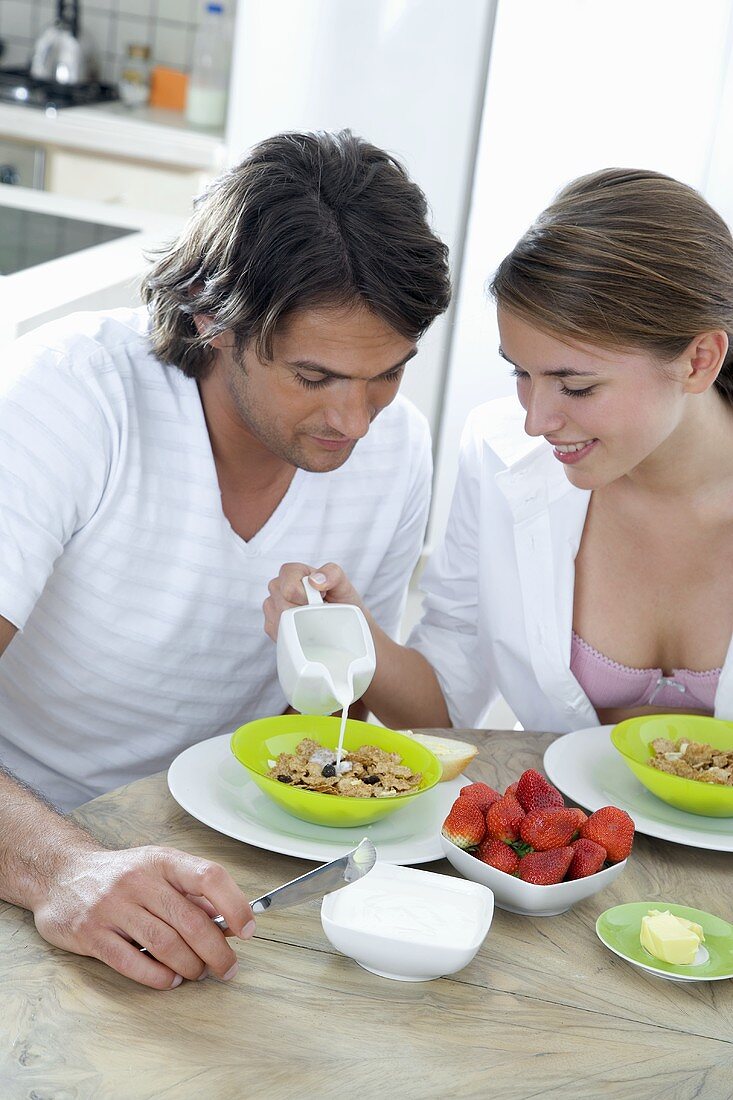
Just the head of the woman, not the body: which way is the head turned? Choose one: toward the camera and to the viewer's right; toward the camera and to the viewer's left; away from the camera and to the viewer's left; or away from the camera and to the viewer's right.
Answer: toward the camera and to the viewer's left

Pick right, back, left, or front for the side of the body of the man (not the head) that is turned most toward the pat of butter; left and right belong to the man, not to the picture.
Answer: front

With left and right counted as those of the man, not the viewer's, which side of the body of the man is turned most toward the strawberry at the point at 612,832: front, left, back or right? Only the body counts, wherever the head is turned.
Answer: front

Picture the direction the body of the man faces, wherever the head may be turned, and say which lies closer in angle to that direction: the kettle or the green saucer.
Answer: the green saucer

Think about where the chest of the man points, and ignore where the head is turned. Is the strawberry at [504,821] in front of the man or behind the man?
in front

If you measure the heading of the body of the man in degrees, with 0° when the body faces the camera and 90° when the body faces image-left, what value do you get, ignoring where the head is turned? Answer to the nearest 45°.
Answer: approximately 315°

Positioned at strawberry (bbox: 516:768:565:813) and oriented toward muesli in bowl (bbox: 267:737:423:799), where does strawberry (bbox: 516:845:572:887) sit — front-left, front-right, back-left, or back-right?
back-left

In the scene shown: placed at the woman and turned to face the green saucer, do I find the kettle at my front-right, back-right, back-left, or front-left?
back-right

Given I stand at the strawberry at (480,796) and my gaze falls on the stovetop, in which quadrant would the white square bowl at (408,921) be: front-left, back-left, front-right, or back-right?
back-left
